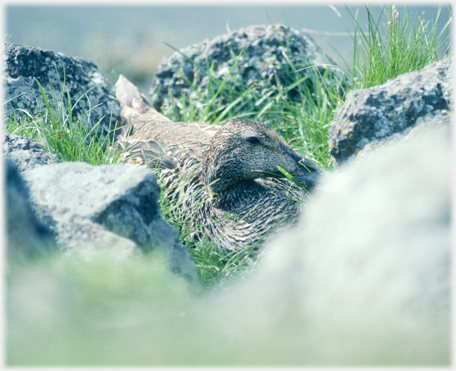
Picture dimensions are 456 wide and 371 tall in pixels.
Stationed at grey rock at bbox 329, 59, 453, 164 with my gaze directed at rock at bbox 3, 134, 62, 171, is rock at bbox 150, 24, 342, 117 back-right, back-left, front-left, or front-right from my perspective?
front-right

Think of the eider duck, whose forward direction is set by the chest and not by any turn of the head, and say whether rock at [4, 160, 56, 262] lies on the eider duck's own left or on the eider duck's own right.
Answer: on the eider duck's own right

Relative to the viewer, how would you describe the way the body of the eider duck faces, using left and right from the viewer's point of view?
facing the viewer and to the right of the viewer

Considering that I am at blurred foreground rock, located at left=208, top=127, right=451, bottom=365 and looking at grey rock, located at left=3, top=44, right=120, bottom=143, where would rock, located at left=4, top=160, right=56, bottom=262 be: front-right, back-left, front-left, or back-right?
front-left

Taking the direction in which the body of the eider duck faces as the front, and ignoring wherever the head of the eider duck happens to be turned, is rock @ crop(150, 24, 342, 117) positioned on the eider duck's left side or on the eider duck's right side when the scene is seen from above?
on the eider duck's left side

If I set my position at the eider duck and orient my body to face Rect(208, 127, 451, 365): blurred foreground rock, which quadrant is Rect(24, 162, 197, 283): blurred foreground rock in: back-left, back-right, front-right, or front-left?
front-right

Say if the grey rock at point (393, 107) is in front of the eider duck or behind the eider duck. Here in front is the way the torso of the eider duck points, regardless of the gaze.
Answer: in front
